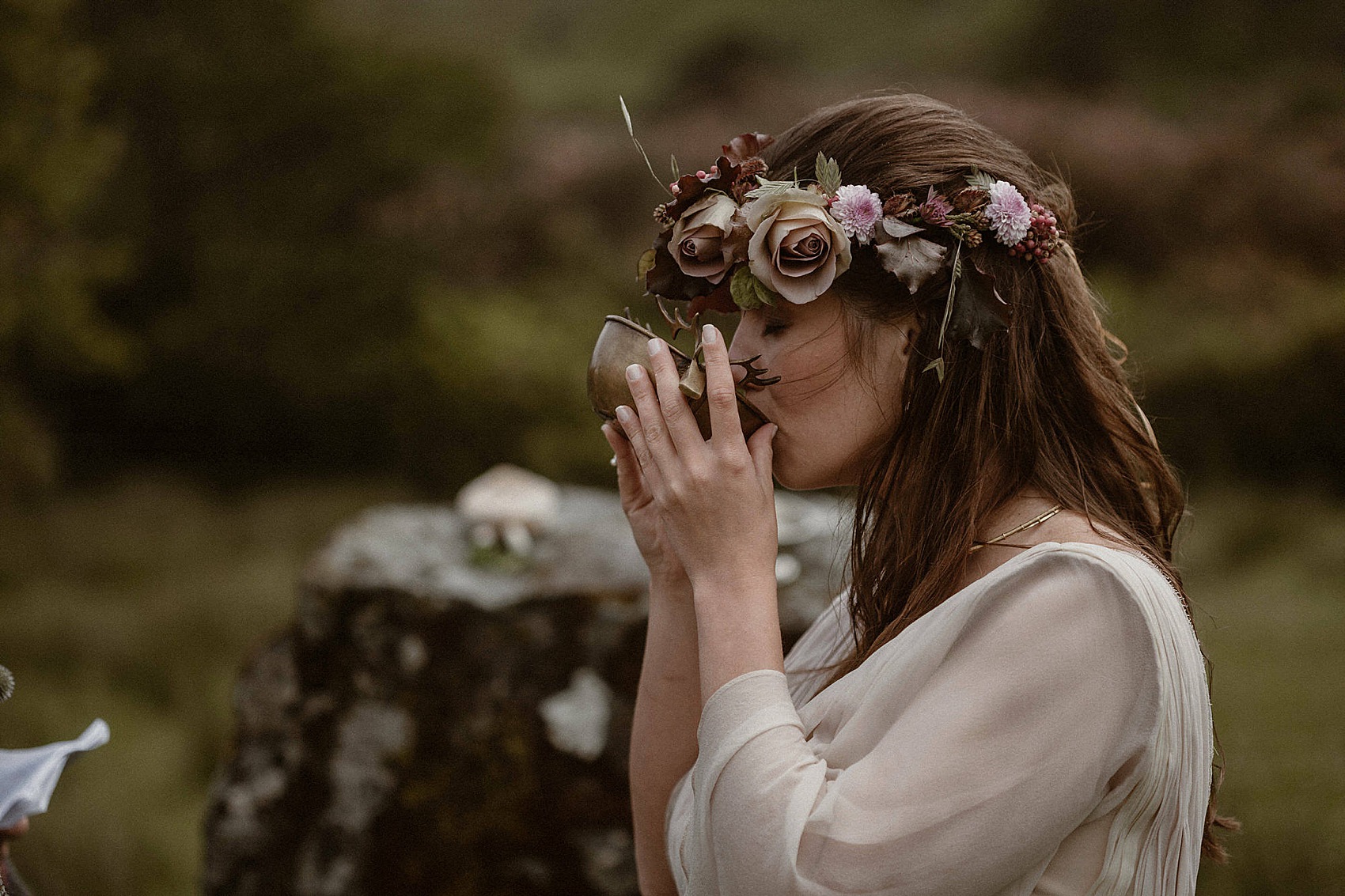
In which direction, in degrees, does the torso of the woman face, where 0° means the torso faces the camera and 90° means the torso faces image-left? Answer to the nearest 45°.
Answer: approximately 90°

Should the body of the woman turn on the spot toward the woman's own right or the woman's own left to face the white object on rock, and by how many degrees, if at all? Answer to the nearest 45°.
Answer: approximately 45° to the woman's own right

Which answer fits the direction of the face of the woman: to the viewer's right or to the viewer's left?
to the viewer's left
